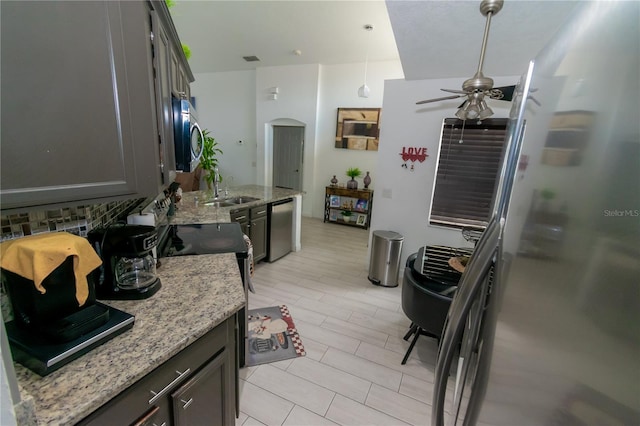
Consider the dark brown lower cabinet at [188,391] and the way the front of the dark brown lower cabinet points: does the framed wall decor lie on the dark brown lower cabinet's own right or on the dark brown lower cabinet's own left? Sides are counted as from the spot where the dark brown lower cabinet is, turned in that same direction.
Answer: on the dark brown lower cabinet's own left

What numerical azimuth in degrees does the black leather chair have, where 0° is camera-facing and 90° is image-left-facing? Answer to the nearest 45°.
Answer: approximately 225°

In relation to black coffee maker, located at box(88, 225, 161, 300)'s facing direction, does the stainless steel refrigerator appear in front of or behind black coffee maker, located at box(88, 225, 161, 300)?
in front

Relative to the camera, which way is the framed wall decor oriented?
toward the camera

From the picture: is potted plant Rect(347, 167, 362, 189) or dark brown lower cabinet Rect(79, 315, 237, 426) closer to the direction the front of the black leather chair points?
the potted plant

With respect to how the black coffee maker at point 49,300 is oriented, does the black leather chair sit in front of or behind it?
in front

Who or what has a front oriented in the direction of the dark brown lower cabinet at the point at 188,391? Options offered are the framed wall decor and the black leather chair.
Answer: the framed wall decor

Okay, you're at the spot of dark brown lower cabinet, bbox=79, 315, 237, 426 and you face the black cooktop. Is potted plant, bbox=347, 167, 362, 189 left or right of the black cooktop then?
right

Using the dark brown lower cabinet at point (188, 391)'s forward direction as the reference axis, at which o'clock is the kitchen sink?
The kitchen sink is roughly at 8 o'clock from the dark brown lower cabinet.

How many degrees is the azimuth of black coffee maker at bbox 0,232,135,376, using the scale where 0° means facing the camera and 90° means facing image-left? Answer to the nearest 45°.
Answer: approximately 315°

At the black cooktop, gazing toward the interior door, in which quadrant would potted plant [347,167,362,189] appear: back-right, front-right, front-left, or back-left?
front-right

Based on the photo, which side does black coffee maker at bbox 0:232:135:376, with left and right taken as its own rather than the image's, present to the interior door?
left

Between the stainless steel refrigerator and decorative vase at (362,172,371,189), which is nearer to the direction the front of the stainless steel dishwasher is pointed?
the stainless steel refrigerator

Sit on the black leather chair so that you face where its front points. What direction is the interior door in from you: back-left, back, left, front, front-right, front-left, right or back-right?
left

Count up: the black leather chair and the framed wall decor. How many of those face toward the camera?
1

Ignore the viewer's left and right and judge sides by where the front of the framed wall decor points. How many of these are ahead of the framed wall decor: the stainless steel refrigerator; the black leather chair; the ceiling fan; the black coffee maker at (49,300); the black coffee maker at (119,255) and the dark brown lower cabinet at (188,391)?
6

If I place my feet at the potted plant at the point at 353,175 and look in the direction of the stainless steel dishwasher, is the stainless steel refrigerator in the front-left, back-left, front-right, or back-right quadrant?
front-left
